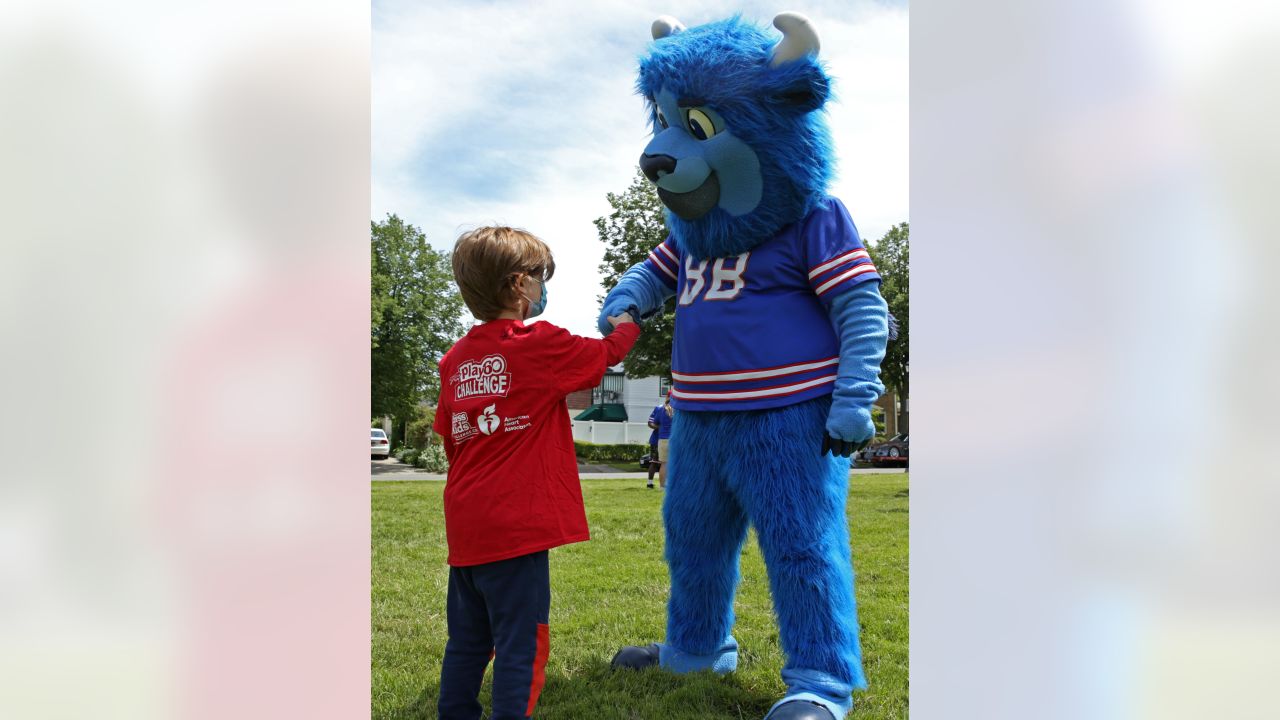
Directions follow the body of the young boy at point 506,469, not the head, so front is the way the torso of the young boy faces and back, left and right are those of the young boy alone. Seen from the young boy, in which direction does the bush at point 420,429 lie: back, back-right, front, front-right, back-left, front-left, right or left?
front-left

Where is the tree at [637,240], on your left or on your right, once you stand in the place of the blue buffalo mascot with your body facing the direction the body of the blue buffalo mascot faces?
on your right

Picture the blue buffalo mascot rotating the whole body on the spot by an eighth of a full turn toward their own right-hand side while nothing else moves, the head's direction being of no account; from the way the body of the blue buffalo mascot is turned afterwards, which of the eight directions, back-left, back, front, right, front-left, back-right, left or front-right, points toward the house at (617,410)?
right

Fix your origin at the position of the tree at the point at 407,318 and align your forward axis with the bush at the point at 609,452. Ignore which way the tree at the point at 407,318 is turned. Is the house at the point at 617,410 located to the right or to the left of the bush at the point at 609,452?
left

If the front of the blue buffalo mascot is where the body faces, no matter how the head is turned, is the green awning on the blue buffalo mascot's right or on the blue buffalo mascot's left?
on the blue buffalo mascot's right

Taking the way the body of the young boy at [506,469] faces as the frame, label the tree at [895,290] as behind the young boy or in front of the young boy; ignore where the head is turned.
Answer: in front

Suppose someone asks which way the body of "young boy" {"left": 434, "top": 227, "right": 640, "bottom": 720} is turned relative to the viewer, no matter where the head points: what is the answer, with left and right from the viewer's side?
facing away from the viewer and to the right of the viewer

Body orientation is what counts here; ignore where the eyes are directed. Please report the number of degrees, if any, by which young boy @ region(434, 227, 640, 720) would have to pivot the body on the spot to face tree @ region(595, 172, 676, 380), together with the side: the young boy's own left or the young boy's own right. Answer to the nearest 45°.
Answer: approximately 45° to the young boy's own left

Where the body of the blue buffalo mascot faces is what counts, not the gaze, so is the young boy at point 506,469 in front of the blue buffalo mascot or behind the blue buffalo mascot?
in front

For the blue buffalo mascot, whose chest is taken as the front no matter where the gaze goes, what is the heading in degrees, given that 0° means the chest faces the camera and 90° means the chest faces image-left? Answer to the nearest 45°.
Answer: approximately 45°

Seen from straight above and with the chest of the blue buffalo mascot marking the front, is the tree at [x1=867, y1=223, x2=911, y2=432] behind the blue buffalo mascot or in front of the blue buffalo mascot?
behind

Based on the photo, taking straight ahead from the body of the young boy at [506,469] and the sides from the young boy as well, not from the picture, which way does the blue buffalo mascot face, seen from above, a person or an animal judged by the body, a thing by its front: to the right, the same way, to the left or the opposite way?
the opposite way

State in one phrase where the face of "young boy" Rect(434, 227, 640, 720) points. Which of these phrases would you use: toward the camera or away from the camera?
away from the camera
